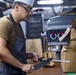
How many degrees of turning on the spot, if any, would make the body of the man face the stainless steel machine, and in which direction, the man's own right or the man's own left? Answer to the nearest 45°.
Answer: approximately 45° to the man's own left

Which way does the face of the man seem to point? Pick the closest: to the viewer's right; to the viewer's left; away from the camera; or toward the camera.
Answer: to the viewer's right

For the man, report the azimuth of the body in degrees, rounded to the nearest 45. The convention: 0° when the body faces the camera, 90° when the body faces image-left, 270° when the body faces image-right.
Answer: approximately 270°
